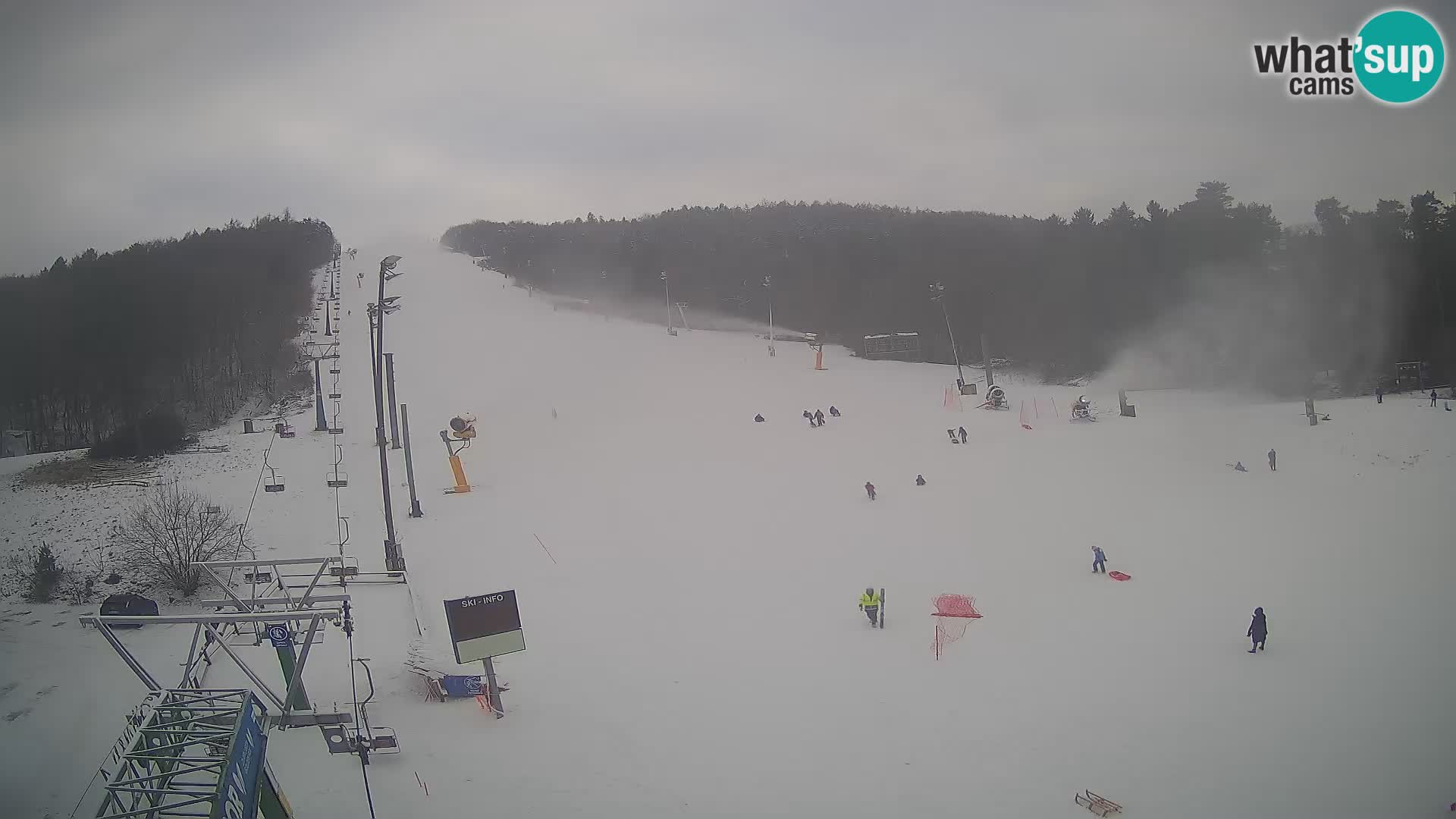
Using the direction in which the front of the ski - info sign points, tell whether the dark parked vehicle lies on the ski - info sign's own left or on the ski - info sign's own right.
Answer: on the ski - info sign's own right

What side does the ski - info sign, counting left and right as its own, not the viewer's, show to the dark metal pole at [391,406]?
back

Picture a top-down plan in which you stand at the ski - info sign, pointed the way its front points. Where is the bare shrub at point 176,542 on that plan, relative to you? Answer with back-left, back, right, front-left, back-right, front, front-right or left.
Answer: back-right

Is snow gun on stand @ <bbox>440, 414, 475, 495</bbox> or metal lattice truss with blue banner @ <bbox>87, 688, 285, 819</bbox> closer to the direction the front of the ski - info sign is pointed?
the metal lattice truss with blue banner

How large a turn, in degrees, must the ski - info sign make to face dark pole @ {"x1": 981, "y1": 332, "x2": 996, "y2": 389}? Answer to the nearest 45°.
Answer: approximately 135° to its left

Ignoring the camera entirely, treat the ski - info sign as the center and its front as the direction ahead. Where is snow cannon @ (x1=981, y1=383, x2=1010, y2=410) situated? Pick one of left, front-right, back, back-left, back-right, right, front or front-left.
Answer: back-left

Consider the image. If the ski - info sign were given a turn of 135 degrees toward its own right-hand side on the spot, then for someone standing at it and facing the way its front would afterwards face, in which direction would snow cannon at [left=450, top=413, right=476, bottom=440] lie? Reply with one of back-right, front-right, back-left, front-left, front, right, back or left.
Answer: front-right

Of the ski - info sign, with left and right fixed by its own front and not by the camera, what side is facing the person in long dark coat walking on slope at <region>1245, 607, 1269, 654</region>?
left

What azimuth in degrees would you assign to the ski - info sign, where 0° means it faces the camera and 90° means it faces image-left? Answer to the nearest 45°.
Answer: approximately 0°

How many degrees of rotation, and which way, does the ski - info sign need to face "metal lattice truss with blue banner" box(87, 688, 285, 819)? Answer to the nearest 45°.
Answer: approximately 45° to its right

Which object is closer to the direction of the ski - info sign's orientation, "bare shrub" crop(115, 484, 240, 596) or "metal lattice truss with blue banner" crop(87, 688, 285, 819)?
the metal lattice truss with blue banner
